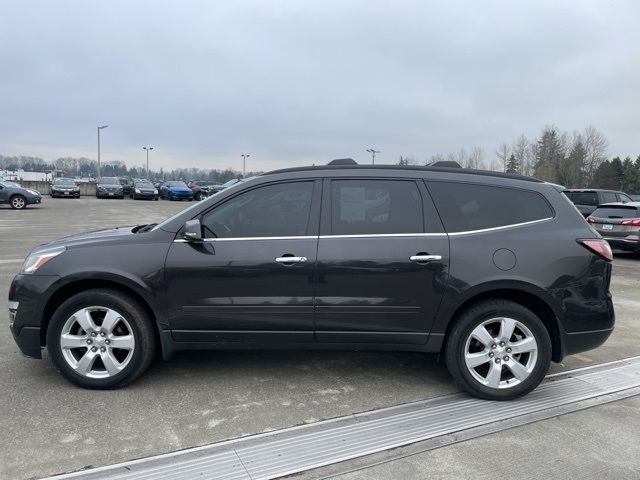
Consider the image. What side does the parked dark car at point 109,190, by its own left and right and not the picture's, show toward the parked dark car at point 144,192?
left

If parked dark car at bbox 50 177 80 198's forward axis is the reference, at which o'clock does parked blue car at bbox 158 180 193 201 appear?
parked blue car at bbox 158 180 193 201 is roughly at 9 o'clock from parked dark car at bbox 50 177 80 198.

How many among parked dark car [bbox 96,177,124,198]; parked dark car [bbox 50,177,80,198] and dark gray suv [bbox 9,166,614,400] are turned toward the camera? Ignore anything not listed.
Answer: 2

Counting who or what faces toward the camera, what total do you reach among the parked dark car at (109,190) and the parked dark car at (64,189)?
2

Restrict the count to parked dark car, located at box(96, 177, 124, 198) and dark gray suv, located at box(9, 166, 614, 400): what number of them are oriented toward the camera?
1

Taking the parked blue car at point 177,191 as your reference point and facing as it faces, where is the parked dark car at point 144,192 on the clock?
the parked dark car at point 144,192 is roughly at 4 o'clock from the parked blue car at point 177,191.
